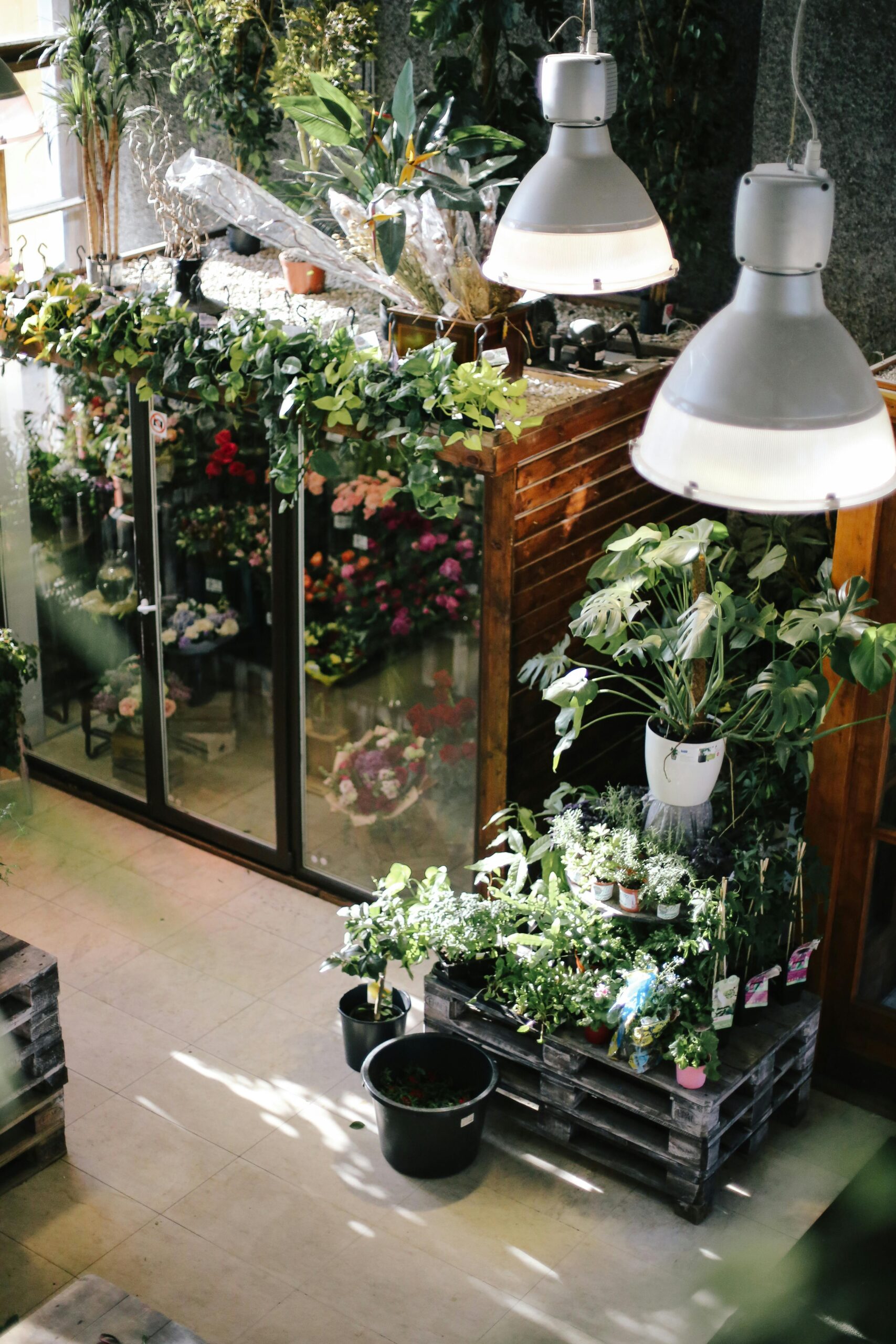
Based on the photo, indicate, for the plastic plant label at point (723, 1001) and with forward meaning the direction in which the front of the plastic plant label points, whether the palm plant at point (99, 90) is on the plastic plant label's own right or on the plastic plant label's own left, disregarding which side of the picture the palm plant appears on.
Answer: on the plastic plant label's own right

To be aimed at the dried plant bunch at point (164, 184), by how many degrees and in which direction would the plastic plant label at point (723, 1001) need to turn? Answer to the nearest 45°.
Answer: approximately 135° to its right

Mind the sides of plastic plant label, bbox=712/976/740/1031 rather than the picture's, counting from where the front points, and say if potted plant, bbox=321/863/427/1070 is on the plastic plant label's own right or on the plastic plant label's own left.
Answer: on the plastic plant label's own right

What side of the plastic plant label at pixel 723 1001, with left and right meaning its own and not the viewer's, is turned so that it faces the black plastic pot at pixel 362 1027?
right

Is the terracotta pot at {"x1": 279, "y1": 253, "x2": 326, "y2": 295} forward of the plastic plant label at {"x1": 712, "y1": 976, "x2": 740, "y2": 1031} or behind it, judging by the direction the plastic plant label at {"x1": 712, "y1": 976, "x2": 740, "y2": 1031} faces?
behind

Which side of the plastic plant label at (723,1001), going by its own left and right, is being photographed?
front

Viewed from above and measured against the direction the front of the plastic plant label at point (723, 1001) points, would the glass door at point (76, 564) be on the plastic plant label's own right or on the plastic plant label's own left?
on the plastic plant label's own right
